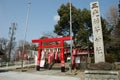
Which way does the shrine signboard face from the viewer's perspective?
toward the camera

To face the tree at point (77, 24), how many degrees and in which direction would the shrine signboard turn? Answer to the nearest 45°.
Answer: approximately 180°
